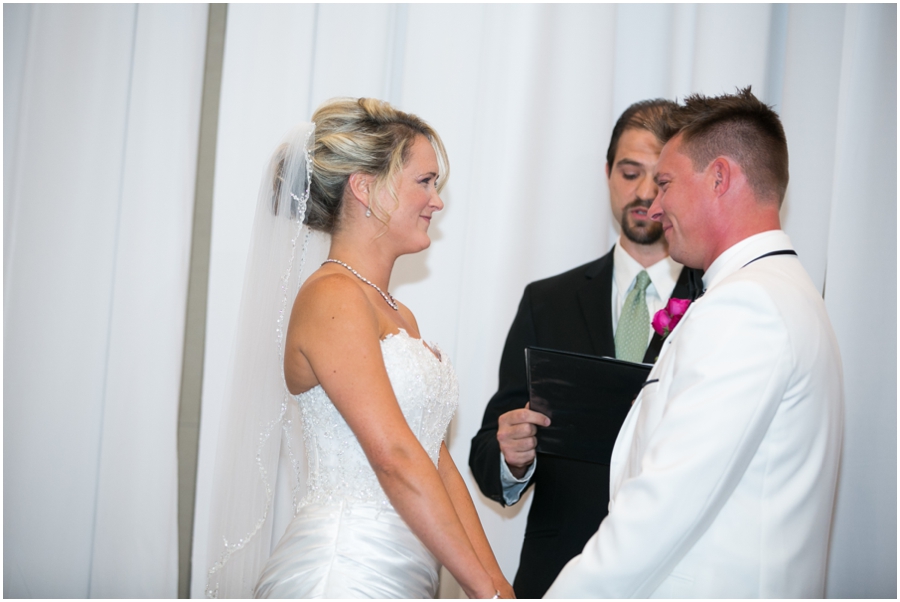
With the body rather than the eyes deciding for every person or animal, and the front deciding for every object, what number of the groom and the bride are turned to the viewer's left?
1

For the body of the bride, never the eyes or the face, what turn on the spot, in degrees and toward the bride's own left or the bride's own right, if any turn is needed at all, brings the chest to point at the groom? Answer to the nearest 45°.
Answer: approximately 45° to the bride's own right

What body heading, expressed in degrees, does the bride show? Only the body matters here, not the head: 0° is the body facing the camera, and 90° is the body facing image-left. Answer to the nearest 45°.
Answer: approximately 270°

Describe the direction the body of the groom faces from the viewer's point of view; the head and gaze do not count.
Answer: to the viewer's left

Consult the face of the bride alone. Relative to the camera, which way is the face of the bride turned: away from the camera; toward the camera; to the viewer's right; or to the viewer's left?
to the viewer's right

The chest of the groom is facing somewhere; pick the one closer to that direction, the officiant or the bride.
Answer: the bride
